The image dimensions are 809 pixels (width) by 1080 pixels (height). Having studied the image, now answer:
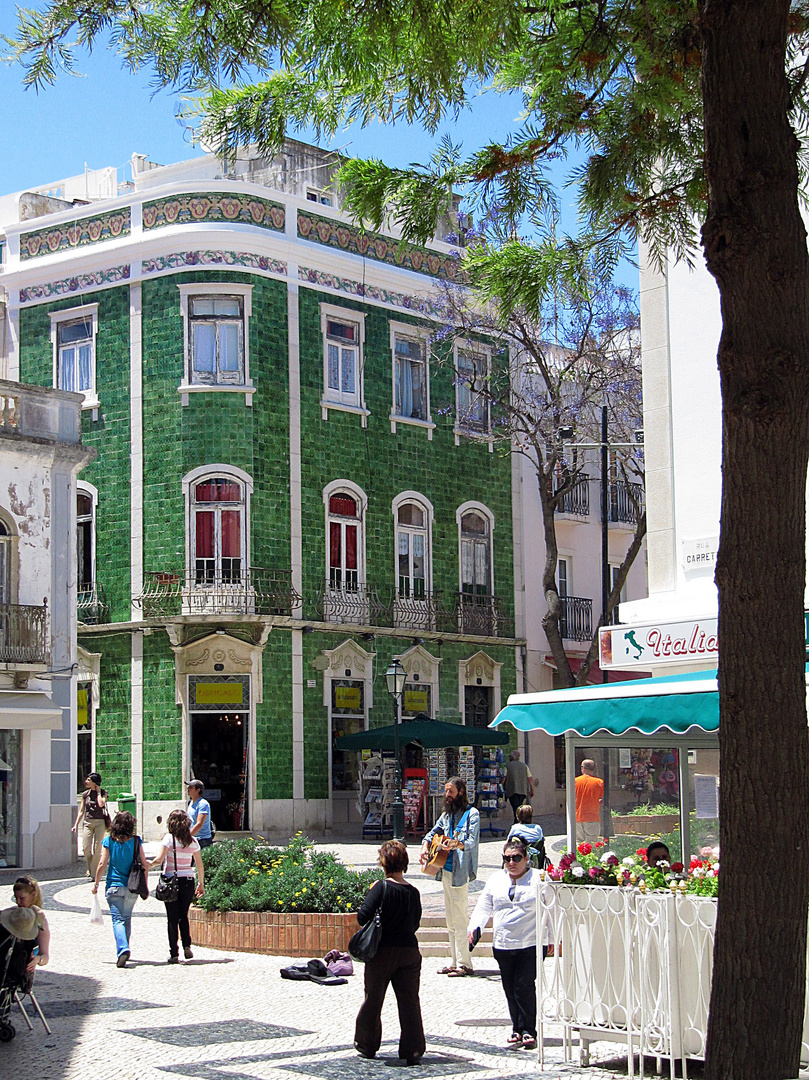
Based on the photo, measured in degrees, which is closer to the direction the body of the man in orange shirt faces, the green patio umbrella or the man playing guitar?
the green patio umbrella

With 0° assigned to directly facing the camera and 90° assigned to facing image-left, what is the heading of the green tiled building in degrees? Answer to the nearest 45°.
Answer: approximately 0°

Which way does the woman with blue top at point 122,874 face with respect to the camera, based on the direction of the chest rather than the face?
away from the camera

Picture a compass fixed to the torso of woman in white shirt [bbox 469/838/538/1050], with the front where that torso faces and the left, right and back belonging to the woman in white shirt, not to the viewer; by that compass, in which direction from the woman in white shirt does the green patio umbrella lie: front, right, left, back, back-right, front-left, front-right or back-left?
back

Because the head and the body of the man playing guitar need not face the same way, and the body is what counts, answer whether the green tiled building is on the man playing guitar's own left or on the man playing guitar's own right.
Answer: on the man playing guitar's own right

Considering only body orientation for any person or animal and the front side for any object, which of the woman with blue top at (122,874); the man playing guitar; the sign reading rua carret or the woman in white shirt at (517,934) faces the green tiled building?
the woman with blue top

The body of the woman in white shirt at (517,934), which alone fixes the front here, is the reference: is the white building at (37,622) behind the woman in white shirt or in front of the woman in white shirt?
behind

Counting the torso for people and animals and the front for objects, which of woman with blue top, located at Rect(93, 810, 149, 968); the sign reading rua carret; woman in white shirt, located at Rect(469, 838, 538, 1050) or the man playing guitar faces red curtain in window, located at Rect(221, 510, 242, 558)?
the woman with blue top

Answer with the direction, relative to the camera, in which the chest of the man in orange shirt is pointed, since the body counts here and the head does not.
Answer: away from the camera

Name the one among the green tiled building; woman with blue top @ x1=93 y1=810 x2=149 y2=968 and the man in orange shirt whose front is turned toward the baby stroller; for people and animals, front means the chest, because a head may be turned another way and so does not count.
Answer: the green tiled building
